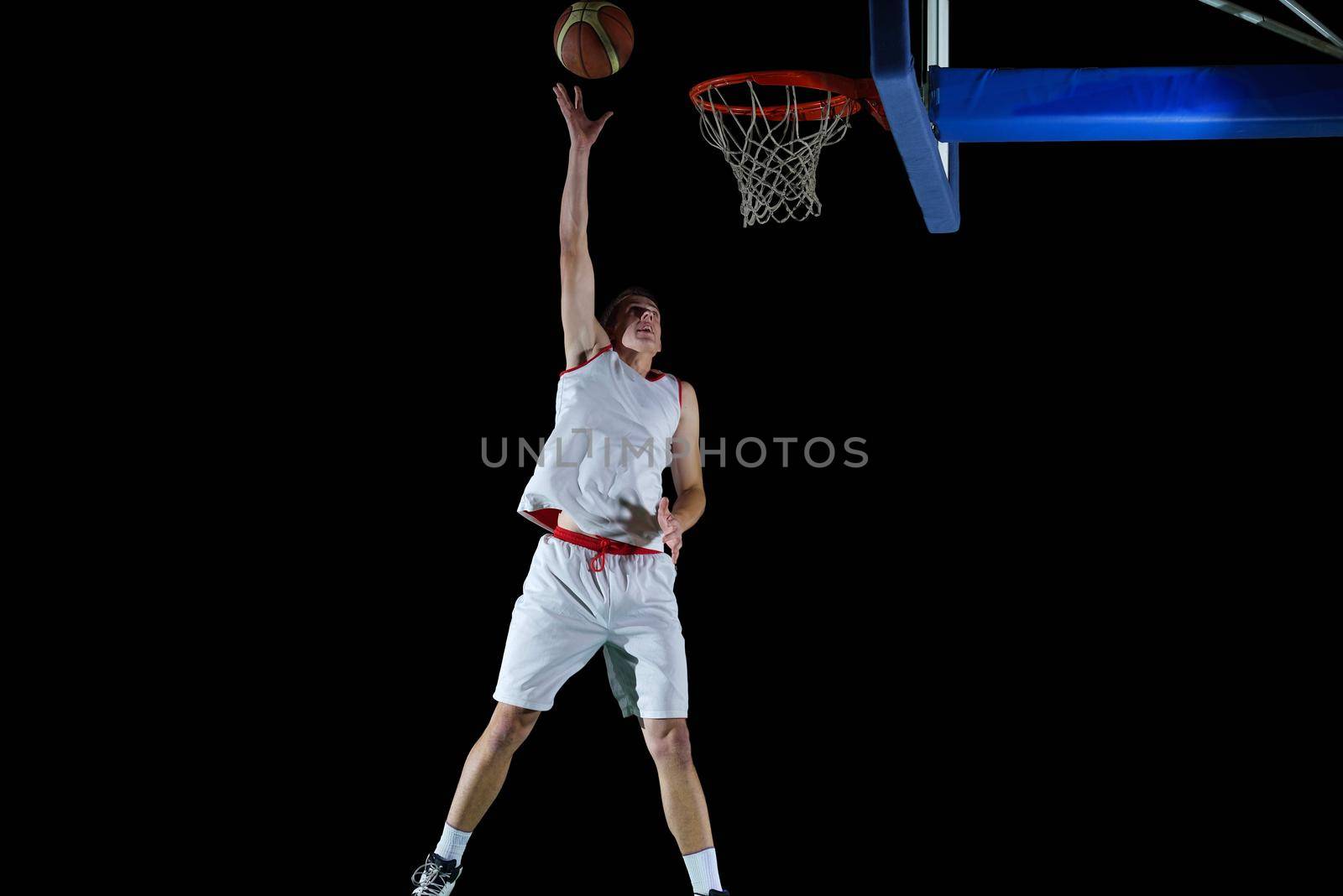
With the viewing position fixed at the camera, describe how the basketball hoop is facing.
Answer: facing to the left of the viewer

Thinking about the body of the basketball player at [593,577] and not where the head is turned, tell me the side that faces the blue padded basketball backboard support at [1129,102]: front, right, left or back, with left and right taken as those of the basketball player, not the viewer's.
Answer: left

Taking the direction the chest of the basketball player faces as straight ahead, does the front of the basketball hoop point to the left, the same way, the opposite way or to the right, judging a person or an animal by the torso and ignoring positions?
to the right

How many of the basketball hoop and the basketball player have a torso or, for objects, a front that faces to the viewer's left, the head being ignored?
1

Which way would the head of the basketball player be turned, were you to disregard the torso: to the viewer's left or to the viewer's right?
to the viewer's right
